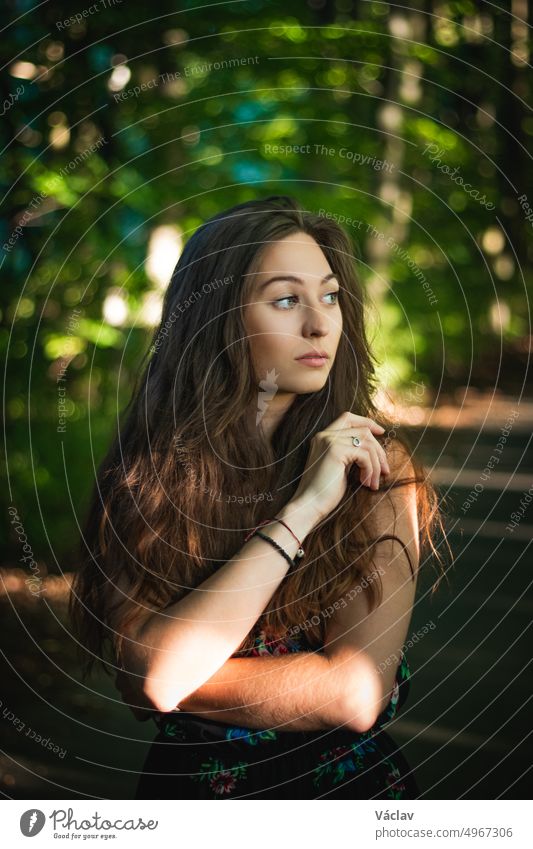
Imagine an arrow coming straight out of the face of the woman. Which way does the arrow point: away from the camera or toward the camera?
toward the camera

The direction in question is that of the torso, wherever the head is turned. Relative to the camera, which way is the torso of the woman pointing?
toward the camera
